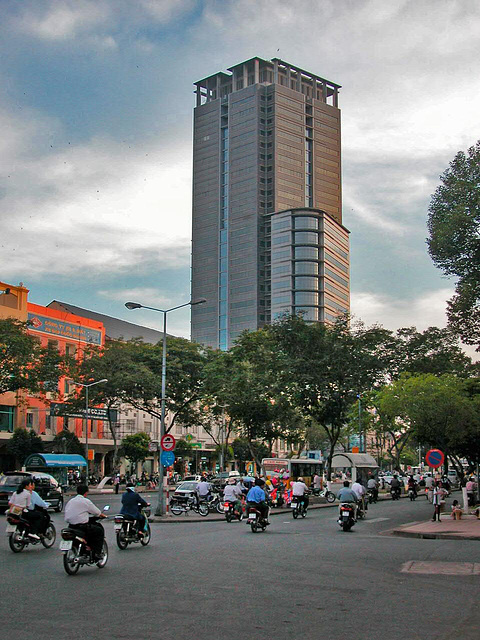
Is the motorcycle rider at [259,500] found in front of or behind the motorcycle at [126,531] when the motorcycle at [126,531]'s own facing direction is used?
in front

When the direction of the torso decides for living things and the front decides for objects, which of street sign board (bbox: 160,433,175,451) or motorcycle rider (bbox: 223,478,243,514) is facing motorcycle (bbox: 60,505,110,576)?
the street sign board

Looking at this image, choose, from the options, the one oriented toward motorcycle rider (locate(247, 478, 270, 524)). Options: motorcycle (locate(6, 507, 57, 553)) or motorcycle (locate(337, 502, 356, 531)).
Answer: motorcycle (locate(6, 507, 57, 553))

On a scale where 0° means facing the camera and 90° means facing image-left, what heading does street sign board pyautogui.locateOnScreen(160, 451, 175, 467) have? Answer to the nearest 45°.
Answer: approximately 0°

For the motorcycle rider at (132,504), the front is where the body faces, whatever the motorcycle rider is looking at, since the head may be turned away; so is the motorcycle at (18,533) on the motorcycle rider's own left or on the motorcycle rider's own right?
on the motorcycle rider's own left

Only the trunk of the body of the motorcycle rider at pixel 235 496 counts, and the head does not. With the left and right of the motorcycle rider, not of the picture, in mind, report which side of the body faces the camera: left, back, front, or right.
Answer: back

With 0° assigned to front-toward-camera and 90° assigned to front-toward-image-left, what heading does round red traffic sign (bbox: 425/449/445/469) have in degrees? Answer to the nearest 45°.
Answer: approximately 0°

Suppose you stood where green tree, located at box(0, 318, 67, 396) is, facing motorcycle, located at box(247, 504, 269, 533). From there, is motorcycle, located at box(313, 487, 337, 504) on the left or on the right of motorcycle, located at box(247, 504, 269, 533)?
left

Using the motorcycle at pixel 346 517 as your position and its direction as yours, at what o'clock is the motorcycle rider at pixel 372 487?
The motorcycle rider is roughly at 12 o'clock from the motorcycle.
